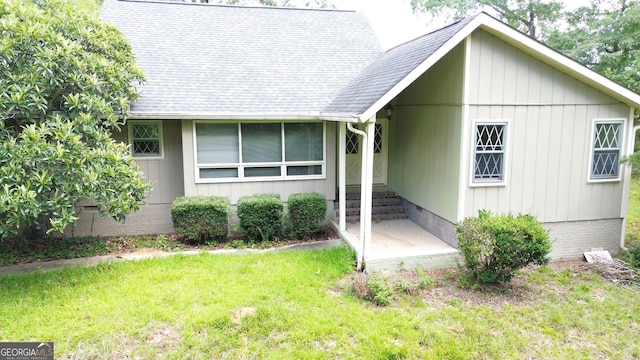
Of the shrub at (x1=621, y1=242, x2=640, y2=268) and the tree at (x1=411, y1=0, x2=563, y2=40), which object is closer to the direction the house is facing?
the shrub

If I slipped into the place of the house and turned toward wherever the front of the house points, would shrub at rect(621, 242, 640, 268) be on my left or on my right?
on my left

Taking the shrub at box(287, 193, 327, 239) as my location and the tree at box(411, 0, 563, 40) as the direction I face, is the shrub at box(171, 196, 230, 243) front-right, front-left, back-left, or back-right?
back-left

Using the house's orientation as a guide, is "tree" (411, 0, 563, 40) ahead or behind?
behind

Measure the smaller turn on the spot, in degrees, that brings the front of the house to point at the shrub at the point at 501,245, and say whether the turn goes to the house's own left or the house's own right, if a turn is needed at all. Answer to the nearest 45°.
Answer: approximately 45° to the house's own left

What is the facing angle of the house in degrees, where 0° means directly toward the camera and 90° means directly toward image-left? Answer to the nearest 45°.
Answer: approximately 0°

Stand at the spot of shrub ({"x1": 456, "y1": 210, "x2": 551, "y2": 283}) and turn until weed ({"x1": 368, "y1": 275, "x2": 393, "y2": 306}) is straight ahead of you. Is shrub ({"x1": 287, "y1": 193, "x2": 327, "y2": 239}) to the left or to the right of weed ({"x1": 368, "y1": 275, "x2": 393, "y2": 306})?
right

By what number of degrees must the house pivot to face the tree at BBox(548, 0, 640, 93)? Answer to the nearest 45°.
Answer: approximately 135° to its left
